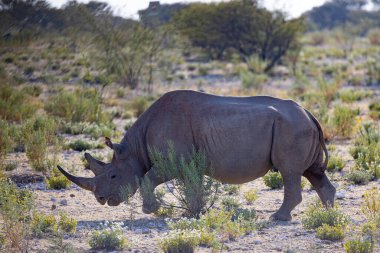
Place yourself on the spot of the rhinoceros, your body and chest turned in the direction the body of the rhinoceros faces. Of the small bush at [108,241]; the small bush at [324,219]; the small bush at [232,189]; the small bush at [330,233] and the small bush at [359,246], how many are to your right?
1

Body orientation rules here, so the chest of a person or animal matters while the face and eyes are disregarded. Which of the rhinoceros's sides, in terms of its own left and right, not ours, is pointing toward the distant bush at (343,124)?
right

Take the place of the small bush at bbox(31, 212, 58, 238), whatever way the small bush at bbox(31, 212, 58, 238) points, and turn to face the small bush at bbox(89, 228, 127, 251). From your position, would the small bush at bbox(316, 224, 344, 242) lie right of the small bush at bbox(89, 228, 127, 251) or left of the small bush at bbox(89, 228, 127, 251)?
left

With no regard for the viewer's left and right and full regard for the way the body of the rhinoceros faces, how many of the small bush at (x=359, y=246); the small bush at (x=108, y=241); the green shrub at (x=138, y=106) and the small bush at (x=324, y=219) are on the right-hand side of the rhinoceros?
1

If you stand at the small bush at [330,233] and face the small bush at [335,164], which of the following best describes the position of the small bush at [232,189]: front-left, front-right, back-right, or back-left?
front-left

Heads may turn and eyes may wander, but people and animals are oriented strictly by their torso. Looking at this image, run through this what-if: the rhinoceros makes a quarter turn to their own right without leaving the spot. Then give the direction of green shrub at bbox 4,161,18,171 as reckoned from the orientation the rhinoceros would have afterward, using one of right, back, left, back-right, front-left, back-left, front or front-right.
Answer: front-left

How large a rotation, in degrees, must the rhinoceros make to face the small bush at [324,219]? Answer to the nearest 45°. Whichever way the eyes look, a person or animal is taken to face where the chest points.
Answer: approximately 135° to its left

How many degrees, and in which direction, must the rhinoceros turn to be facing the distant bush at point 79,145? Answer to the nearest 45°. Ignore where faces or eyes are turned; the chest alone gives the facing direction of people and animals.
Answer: approximately 45° to its right

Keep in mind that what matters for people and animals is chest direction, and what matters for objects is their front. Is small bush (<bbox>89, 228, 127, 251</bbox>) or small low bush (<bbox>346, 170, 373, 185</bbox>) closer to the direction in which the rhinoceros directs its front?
the small bush (<bbox>89, 228, 127, 251</bbox>)

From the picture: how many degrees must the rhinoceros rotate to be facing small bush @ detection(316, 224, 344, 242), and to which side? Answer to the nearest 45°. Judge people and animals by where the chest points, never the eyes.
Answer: approximately 135° to its left

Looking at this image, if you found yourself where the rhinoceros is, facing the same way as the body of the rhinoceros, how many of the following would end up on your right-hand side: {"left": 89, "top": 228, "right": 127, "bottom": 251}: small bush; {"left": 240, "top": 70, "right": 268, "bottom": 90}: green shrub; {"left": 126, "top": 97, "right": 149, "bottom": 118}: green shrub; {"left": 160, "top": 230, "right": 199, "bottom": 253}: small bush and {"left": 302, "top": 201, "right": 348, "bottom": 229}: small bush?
2

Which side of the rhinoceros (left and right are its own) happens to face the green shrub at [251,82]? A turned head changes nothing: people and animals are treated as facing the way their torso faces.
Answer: right

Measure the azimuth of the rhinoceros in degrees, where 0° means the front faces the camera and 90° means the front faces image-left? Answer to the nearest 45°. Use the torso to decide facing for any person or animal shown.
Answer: approximately 90°

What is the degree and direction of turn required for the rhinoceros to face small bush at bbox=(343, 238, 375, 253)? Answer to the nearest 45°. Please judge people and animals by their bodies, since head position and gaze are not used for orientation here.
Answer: approximately 135° to its left

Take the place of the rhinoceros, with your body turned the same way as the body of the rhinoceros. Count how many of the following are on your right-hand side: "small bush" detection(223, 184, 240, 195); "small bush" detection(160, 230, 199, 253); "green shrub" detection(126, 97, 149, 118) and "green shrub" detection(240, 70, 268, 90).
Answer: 3

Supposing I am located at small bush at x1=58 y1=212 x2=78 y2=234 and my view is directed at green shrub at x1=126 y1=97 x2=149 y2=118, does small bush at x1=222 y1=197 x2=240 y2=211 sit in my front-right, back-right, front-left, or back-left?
front-right

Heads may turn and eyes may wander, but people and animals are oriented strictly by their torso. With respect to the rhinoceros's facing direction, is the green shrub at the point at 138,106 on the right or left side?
on its right

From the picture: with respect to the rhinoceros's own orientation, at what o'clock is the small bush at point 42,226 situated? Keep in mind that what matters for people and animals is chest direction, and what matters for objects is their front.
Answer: The small bush is roughly at 11 o'clock from the rhinoceros.

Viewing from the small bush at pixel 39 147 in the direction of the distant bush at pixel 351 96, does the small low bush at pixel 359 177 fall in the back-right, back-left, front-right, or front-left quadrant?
front-right
